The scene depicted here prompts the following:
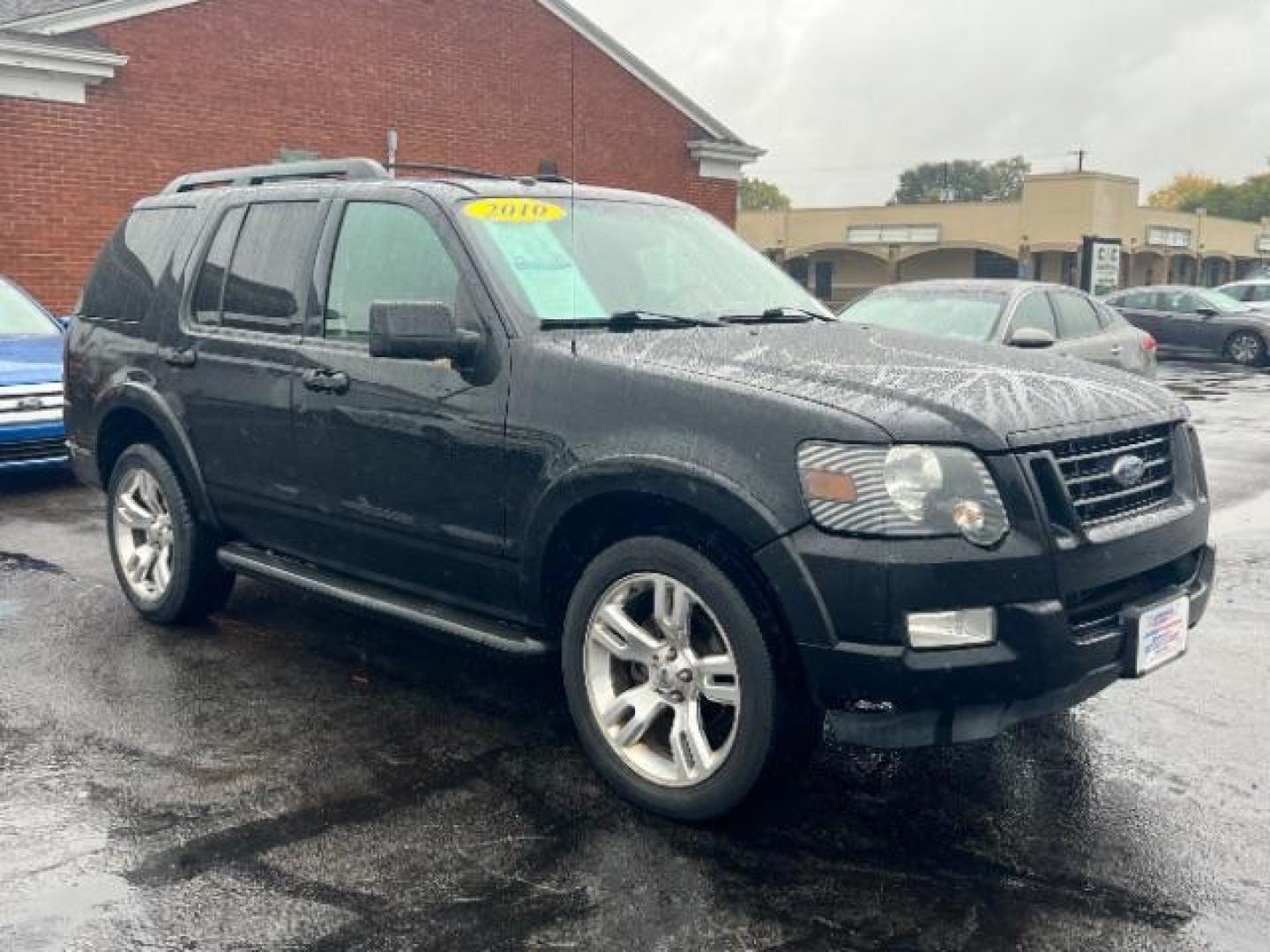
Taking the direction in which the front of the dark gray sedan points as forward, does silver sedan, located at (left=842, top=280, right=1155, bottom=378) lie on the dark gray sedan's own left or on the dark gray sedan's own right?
on the dark gray sedan's own right

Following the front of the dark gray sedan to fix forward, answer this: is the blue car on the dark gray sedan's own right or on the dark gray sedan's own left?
on the dark gray sedan's own right

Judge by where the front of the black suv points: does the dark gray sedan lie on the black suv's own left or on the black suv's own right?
on the black suv's own left

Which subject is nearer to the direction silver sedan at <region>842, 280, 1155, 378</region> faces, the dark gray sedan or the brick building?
the brick building

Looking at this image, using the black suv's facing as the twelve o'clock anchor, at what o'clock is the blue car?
The blue car is roughly at 6 o'clock from the black suv.

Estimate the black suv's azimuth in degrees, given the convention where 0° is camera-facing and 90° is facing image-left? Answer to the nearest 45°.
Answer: approximately 315°

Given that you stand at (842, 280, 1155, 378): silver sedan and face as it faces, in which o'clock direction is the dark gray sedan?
The dark gray sedan is roughly at 5 o'clock from the silver sedan.
